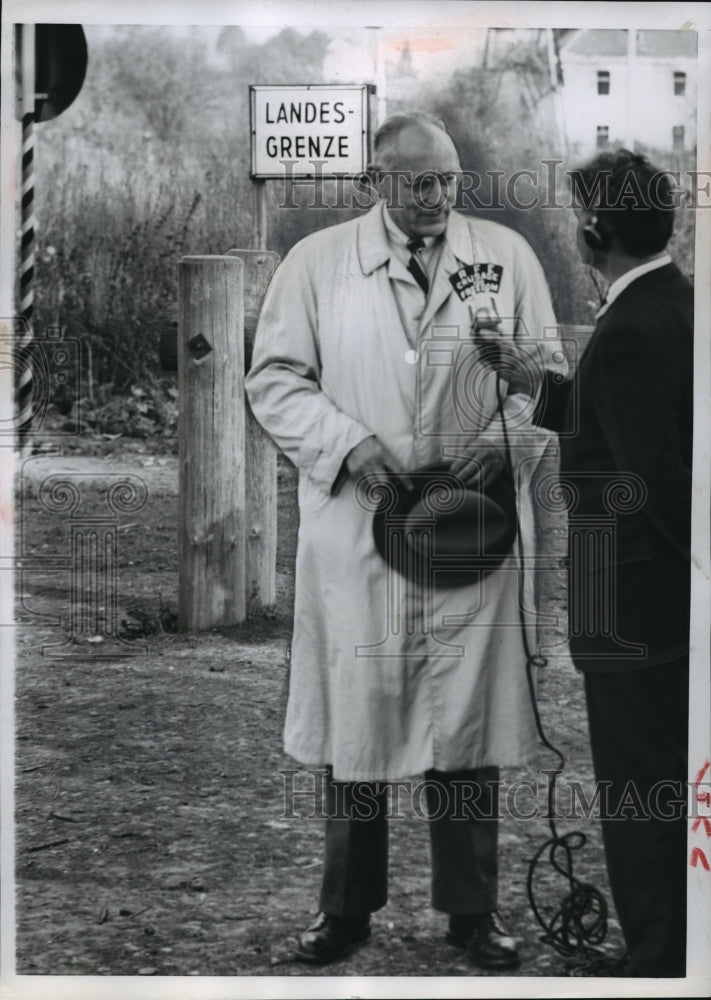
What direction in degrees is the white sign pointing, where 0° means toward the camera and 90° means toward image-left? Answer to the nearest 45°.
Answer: approximately 0°

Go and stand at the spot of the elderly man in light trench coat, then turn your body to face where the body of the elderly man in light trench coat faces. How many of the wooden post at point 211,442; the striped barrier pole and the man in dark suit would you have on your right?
2

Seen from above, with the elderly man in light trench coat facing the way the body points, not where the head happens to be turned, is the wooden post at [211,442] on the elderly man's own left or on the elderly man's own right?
on the elderly man's own right

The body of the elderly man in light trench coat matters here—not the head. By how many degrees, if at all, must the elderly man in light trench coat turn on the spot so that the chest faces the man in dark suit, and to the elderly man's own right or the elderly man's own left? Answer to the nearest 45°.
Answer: approximately 90° to the elderly man's own left

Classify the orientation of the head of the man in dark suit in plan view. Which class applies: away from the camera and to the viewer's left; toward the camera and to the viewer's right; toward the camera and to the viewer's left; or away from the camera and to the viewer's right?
away from the camera and to the viewer's left

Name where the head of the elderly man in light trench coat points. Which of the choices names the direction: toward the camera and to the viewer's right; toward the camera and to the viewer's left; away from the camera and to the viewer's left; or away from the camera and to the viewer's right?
toward the camera and to the viewer's right

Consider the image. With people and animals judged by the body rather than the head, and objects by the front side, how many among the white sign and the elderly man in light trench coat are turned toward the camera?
2
